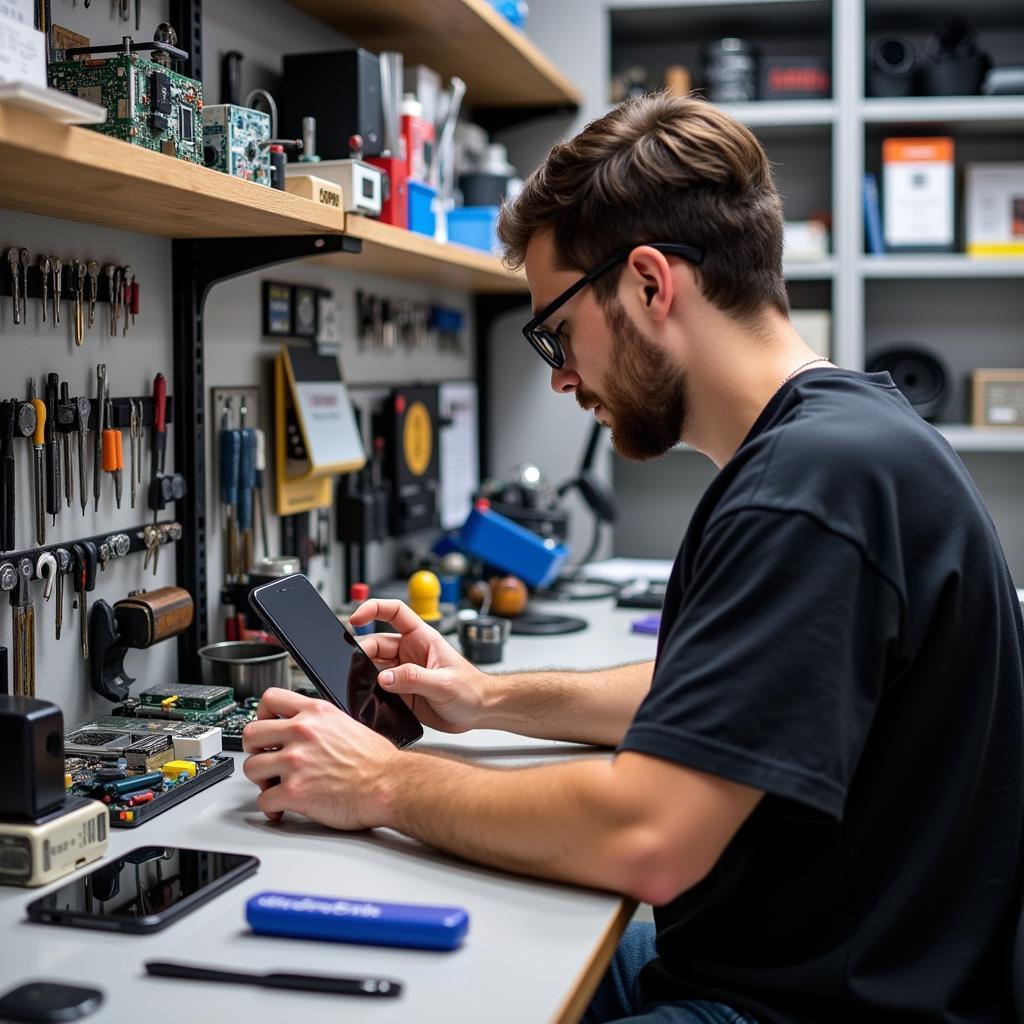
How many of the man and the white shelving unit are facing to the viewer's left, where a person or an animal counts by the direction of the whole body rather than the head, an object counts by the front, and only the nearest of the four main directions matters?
1

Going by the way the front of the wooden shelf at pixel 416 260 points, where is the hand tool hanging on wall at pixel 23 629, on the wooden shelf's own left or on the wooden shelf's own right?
on the wooden shelf's own right

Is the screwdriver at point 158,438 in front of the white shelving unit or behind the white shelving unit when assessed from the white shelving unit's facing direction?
in front

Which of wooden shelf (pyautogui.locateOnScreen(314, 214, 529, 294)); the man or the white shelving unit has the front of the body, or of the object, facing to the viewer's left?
the man

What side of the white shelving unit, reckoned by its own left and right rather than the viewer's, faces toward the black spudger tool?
front

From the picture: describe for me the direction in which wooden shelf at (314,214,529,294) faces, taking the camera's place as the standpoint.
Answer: facing the viewer and to the right of the viewer

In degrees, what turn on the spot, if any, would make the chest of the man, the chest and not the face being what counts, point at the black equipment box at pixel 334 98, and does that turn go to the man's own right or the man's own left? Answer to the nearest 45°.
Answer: approximately 45° to the man's own right

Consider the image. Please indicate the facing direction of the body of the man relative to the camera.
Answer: to the viewer's left

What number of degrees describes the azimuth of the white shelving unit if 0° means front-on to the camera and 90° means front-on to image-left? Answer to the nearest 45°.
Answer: approximately 0°

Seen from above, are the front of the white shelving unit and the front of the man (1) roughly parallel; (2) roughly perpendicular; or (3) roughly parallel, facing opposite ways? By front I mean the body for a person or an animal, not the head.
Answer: roughly perpendicular

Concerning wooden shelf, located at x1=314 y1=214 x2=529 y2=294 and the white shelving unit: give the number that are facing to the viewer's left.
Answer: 0

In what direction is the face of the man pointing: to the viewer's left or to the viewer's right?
to the viewer's left

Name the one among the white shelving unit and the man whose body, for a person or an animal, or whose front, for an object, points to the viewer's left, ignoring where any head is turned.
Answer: the man
